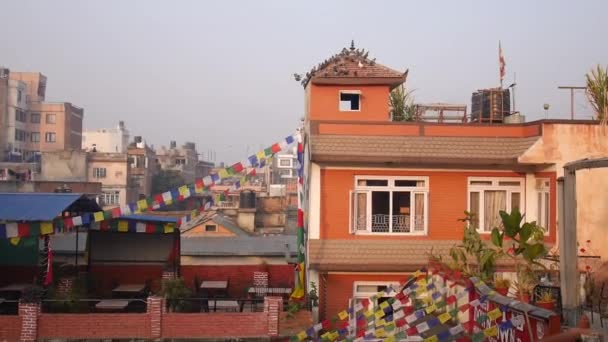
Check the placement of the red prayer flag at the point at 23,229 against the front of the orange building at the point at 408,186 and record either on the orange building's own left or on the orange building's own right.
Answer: on the orange building's own right

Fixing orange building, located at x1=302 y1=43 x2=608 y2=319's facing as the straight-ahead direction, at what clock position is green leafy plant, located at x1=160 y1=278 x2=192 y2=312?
The green leafy plant is roughly at 3 o'clock from the orange building.

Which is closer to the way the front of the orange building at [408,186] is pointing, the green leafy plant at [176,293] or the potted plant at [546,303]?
the potted plant

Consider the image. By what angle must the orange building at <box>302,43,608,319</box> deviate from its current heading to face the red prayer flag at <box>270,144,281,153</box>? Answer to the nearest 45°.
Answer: approximately 90° to its right

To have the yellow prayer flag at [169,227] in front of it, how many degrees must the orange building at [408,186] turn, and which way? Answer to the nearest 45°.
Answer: approximately 90° to its right

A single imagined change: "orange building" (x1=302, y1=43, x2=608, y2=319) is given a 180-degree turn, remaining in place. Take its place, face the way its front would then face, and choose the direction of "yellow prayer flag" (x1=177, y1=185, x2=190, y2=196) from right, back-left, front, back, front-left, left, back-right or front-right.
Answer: left

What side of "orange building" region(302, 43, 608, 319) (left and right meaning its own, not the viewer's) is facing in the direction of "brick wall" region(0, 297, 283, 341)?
right

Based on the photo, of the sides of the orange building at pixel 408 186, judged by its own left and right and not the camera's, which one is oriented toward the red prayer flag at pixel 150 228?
right

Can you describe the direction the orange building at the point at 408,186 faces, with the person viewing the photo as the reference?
facing the viewer

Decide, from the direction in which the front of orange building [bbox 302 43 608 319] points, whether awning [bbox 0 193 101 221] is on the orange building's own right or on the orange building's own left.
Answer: on the orange building's own right

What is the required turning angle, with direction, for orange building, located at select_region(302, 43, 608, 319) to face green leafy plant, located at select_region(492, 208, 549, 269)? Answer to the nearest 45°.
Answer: approximately 45° to its left

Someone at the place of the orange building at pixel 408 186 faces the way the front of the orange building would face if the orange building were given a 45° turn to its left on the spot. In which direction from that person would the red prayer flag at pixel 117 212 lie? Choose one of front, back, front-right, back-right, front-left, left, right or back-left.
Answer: back-right

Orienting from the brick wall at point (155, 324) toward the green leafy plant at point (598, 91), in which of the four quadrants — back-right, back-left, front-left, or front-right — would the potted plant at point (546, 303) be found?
front-right

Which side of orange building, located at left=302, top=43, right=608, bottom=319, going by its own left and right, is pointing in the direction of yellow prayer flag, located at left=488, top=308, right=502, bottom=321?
front

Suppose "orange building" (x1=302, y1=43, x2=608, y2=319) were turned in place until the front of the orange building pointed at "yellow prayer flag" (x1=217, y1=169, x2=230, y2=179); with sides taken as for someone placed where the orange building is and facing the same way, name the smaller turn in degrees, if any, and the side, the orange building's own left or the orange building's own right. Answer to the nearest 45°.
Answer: approximately 90° to the orange building's own right

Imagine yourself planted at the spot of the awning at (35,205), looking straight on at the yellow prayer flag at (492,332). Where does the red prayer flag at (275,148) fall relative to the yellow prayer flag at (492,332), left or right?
left
